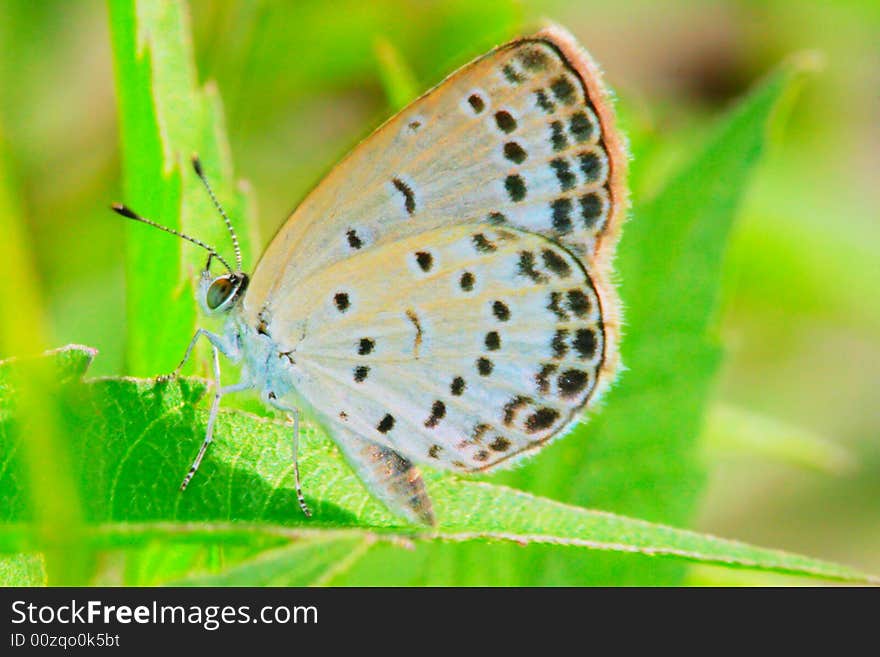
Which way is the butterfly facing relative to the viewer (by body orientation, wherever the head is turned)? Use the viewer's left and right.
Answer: facing to the left of the viewer

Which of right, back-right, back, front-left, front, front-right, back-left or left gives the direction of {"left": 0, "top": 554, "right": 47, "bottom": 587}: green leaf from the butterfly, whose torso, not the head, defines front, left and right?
front-left
